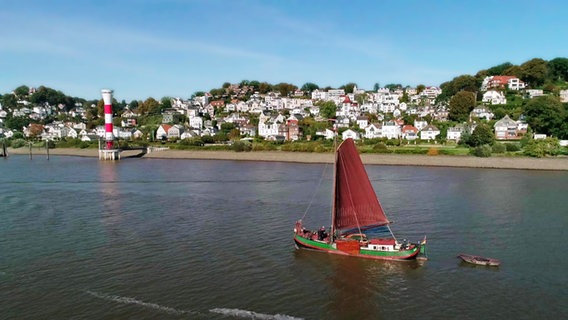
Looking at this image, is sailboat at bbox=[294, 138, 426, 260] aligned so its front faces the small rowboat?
no

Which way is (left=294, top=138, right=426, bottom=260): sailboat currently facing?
to the viewer's left
